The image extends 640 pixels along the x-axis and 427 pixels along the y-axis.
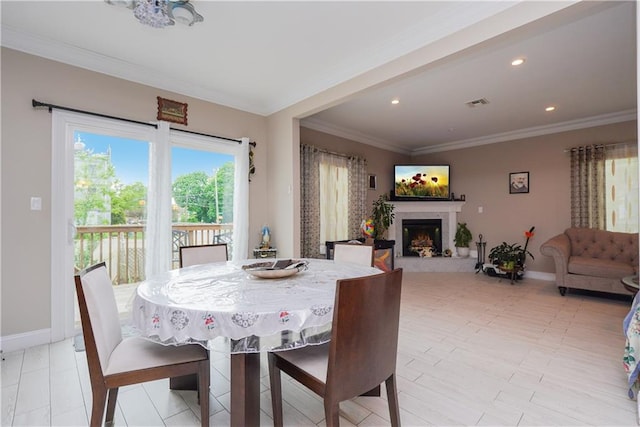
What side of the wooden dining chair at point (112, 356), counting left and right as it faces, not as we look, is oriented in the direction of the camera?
right

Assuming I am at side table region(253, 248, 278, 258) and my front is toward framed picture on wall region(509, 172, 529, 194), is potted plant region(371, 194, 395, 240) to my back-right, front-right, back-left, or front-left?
front-left

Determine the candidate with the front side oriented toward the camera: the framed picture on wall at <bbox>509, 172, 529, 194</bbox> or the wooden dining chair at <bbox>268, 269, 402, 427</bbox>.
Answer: the framed picture on wall

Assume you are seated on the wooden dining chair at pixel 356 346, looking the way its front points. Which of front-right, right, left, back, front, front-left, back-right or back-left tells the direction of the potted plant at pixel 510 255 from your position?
right

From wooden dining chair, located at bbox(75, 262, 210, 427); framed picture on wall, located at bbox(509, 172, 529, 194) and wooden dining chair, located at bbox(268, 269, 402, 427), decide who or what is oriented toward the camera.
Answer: the framed picture on wall

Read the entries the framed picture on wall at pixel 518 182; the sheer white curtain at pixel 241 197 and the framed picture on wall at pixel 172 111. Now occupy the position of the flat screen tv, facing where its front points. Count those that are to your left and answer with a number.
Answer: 1

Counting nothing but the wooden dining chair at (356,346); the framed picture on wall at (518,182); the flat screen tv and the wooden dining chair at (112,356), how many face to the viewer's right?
1

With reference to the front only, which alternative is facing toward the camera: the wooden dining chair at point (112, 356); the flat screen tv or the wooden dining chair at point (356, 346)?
the flat screen tv

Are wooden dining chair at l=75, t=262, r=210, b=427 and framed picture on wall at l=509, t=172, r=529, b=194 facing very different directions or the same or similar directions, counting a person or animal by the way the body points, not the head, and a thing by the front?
very different directions

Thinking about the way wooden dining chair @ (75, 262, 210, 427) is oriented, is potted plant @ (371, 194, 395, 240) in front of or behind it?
in front

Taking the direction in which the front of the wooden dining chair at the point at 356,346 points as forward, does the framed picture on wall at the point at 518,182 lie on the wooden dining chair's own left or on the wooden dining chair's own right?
on the wooden dining chair's own right

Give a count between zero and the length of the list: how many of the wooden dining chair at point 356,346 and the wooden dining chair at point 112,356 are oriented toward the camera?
0

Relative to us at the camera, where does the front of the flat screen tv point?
facing the viewer

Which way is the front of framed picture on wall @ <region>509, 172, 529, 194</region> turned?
toward the camera

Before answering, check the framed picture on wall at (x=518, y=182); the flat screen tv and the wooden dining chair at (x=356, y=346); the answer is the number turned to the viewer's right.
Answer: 0

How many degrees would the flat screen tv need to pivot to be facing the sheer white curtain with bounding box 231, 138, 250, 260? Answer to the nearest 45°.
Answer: approximately 45° to its right

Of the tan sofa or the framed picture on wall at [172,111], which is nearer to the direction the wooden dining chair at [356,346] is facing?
the framed picture on wall
